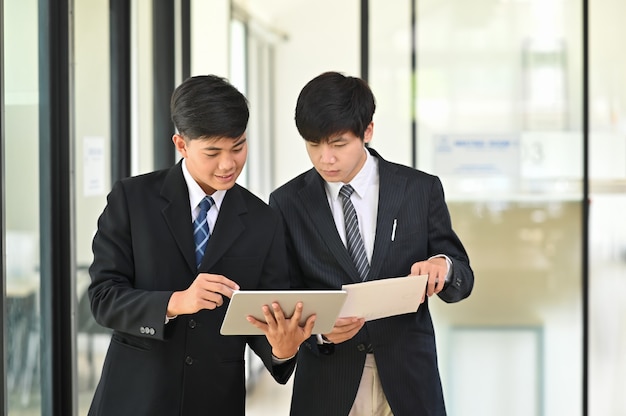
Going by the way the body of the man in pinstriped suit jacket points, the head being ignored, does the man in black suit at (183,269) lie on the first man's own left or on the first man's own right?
on the first man's own right

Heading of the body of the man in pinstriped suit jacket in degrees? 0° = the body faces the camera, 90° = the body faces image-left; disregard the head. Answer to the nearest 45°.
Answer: approximately 0°

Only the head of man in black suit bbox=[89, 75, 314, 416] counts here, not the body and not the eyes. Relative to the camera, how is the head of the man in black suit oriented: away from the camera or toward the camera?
toward the camera

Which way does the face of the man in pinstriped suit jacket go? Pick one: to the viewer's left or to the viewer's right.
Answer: to the viewer's left
